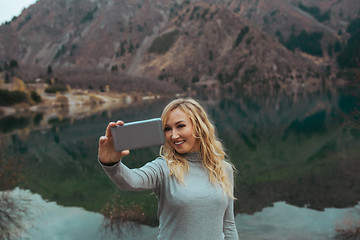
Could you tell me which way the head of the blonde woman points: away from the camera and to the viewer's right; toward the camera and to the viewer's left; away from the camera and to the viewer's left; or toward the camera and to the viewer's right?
toward the camera and to the viewer's left

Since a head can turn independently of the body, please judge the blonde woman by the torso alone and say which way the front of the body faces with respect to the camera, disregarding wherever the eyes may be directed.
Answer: toward the camera
